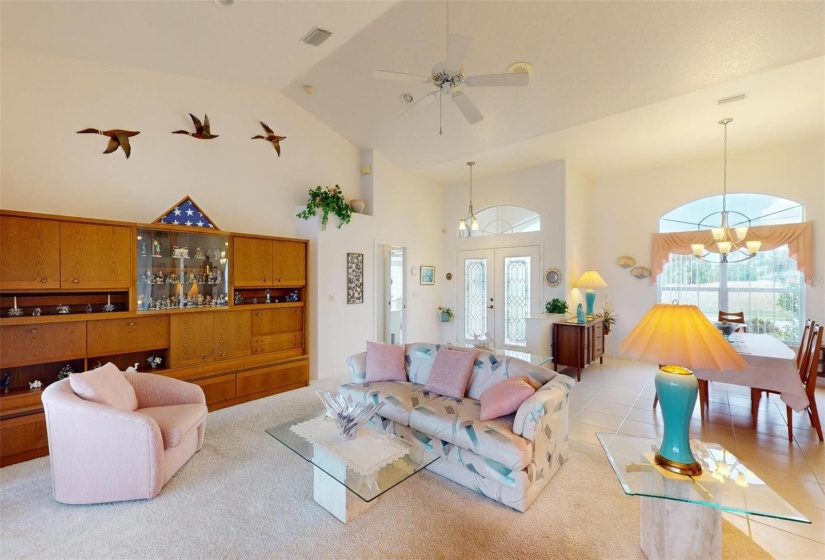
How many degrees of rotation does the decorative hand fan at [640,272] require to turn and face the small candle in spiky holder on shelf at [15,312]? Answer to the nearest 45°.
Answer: approximately 45° to its right

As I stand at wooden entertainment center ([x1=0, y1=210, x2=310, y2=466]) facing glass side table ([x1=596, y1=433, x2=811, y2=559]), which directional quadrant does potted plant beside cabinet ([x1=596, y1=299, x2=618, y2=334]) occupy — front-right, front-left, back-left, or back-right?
front-left

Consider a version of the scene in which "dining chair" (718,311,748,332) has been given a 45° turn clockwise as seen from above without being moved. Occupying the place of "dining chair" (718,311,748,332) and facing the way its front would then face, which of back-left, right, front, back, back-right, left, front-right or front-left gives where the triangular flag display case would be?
front

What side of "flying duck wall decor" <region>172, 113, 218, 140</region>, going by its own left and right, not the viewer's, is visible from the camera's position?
left

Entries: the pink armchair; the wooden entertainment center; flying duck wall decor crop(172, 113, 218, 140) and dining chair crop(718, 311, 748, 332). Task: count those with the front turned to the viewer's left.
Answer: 1

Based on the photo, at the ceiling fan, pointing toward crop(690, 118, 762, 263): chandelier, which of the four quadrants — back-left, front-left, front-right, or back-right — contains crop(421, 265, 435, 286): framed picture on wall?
front-left

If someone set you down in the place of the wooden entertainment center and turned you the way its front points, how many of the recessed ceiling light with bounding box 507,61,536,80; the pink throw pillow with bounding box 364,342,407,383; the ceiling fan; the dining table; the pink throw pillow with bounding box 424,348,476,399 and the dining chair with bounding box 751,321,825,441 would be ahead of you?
6

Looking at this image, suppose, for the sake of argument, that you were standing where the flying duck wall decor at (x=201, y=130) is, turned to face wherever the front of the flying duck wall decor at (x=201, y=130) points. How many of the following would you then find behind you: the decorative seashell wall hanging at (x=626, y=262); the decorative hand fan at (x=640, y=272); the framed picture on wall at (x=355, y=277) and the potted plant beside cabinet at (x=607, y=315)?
4

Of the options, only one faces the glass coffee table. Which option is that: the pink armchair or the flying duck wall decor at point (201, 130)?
the pink armchair

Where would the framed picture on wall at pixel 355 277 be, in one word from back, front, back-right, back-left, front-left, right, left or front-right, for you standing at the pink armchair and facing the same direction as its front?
left

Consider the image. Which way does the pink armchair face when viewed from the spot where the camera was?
facing the viewer and to the right of the viewer

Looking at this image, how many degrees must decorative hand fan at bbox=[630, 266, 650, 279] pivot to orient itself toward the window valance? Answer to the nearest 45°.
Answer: approximately 90° to its left

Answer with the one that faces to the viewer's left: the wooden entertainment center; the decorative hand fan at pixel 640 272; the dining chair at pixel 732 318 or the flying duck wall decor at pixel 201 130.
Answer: the flying duck wall decor

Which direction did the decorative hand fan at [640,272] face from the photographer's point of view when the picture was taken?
facing the viewer

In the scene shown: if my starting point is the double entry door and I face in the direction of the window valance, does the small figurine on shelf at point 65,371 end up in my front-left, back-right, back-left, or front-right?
back-right

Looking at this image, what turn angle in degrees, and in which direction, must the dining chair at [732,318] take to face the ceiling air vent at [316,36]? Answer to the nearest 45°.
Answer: approximately 45° to its right

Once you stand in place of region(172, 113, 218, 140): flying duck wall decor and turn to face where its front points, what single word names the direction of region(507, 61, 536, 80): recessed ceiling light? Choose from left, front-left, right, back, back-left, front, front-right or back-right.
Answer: back-left

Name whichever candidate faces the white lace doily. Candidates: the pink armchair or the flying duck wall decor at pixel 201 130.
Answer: the pink armchair
